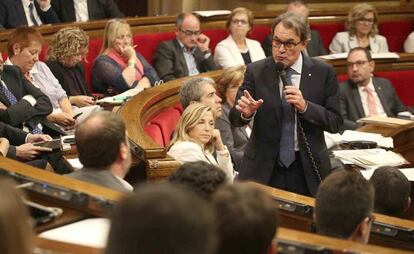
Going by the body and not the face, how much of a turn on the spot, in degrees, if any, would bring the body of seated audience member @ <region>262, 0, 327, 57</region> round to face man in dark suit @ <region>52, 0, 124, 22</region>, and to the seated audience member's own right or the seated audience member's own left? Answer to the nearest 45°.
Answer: approximately 90° to the seated audience member's own right

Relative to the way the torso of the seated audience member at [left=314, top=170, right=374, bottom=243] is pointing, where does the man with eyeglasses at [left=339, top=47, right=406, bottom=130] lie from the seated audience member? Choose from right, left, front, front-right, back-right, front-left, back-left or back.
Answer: front-left

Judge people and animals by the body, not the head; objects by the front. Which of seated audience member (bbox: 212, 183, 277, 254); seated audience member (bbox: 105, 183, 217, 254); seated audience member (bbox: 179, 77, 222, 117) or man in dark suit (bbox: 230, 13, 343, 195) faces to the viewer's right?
seated audience member (bbox: 179, 77, 222, 117)

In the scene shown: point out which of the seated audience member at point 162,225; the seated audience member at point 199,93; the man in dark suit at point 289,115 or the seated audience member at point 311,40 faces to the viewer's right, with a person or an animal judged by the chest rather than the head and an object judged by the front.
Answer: the seated audience member at point 199,93

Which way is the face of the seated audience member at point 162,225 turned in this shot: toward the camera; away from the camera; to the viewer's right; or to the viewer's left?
away from the camera

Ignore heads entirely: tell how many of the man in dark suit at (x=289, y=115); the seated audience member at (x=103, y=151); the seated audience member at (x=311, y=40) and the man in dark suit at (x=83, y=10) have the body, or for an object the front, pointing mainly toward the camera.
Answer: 3

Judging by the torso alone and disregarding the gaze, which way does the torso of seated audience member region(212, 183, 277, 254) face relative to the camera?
away from the camera

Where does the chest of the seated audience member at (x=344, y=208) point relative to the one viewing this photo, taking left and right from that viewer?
facing away from the viewer and to the right of the viewer

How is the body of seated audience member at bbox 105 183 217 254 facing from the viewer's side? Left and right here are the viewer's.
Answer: facing away from the viewer
